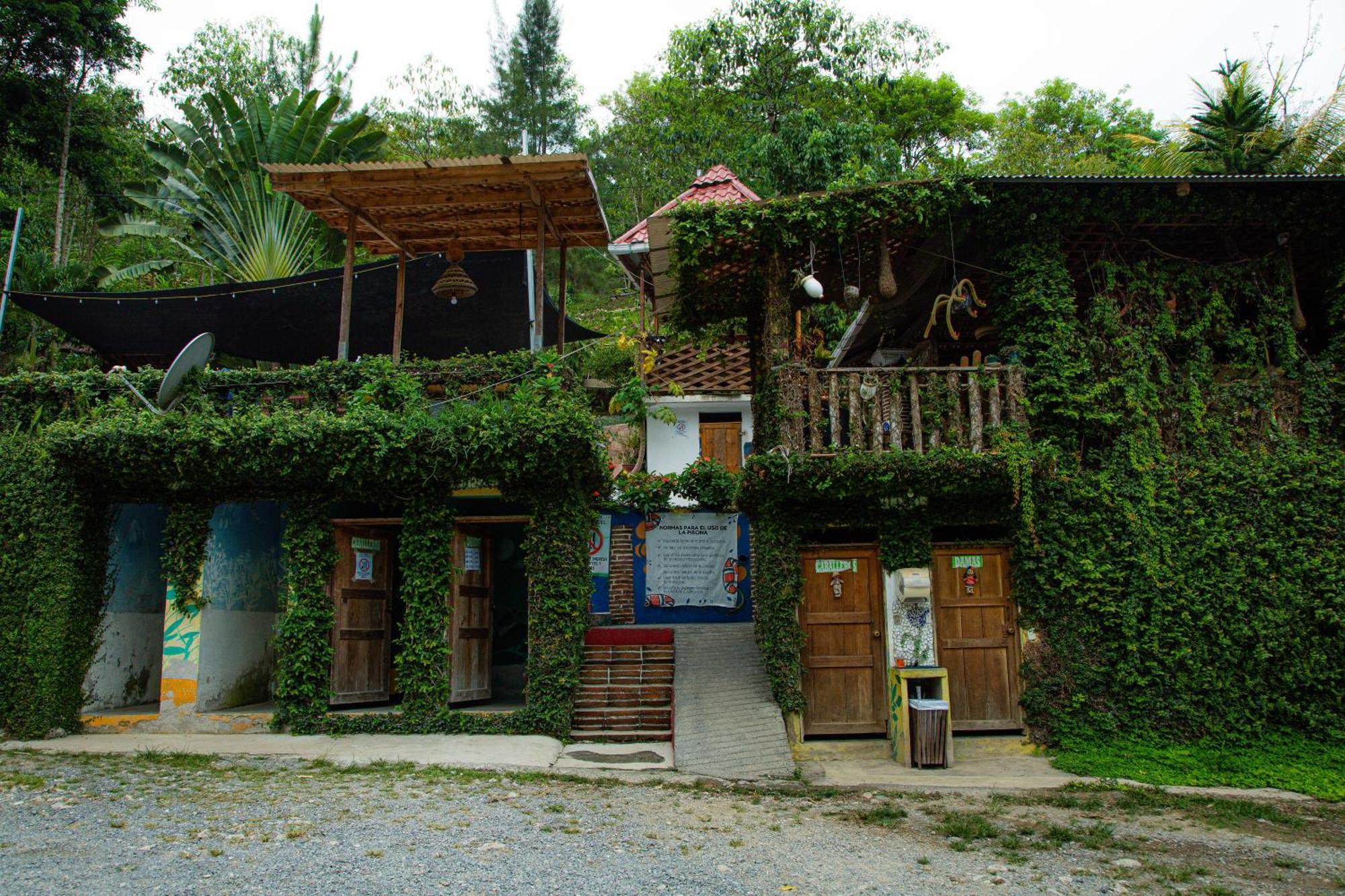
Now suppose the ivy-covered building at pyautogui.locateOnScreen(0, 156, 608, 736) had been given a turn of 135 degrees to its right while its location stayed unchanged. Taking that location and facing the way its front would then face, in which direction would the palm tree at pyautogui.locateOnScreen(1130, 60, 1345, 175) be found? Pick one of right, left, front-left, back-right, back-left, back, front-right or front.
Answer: back-right

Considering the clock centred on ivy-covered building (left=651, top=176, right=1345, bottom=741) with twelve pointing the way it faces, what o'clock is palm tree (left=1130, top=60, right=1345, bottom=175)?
The palm tree is roughly at 7 o'clock from the ivy-covered building.

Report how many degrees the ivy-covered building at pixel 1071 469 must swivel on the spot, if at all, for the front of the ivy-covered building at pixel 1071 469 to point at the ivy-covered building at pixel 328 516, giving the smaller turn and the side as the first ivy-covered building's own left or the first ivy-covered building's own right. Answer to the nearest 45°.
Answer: approximately 90° to the first ivy-covered building's own right

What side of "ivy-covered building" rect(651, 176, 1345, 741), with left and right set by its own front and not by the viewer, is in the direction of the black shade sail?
right

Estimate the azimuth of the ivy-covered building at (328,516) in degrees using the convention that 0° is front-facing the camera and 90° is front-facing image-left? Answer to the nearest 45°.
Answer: approximately 0°

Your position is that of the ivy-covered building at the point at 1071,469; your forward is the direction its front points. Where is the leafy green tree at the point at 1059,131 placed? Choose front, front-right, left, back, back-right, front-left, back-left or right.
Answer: back

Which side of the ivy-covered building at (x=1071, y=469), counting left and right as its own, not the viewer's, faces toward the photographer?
front

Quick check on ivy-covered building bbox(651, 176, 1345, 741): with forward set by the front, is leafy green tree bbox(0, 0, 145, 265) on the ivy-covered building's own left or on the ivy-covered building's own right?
on the ivy-covered building's own right

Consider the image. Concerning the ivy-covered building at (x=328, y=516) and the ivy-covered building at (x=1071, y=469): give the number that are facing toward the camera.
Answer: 2

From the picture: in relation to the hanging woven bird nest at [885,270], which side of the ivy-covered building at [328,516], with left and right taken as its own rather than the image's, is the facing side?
left

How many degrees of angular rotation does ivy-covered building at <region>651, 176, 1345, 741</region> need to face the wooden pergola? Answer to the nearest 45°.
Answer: approximately 90° to its right

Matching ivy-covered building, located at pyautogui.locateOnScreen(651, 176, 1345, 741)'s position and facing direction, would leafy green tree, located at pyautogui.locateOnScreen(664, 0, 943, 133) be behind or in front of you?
behind

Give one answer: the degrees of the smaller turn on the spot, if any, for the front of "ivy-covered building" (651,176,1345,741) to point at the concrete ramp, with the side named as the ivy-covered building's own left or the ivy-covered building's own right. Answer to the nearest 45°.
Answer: approximately 90° to the ivy-covered building's own right
